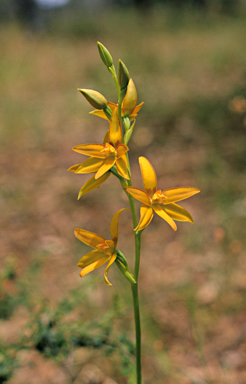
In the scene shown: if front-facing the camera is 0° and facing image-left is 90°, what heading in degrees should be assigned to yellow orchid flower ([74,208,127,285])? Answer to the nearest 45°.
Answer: approximately 45°
